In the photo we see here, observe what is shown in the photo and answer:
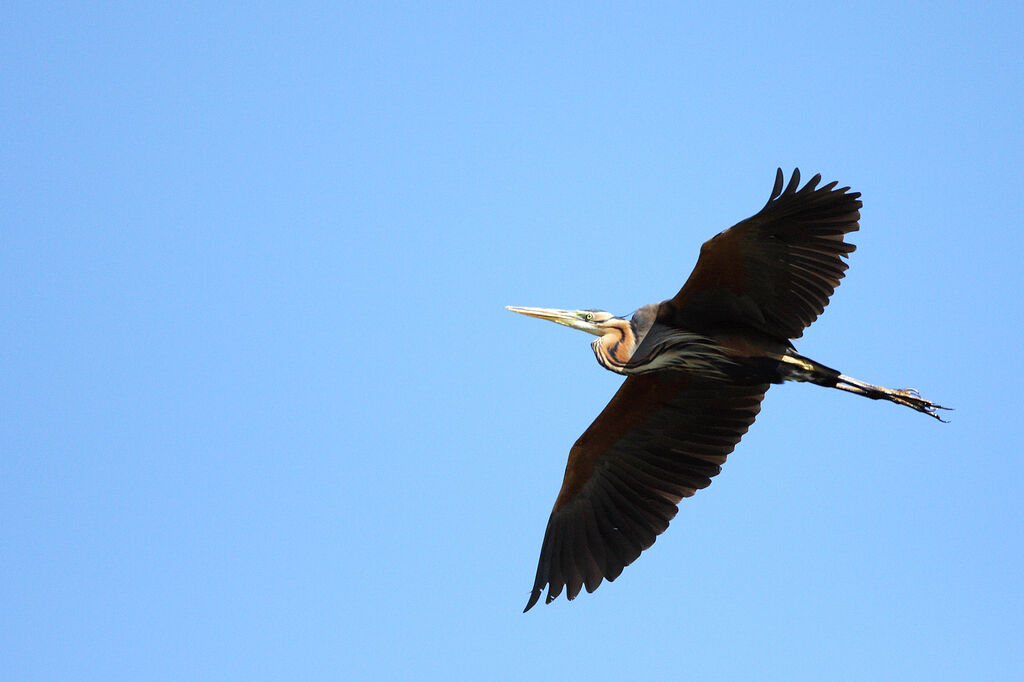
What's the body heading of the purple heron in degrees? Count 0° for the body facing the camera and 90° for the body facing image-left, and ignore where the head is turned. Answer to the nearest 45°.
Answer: approximately 90°
